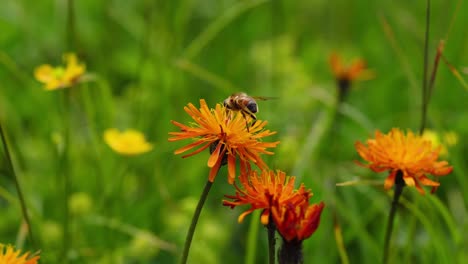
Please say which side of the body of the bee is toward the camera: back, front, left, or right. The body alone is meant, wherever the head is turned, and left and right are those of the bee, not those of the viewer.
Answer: left

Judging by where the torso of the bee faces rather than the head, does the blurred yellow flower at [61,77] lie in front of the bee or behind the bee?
in front

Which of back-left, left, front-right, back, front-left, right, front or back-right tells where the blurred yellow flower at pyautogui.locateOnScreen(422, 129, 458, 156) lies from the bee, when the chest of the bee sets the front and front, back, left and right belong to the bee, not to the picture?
back-right
